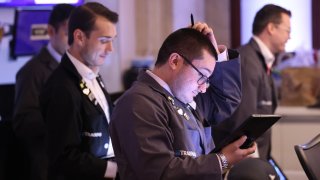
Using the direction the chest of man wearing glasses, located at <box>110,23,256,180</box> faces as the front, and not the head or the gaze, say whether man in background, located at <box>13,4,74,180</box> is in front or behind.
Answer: behind

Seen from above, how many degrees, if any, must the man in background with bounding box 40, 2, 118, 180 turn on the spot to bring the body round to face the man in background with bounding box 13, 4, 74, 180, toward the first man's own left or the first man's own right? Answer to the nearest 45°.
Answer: approximately 135° to the first man's own left

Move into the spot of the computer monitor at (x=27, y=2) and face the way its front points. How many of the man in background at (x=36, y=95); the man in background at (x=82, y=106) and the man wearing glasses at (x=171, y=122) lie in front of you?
3

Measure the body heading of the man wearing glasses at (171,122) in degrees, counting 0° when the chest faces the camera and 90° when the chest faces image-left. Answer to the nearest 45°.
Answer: approximately 315°

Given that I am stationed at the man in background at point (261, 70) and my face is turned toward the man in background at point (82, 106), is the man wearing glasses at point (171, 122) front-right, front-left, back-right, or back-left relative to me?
front-left

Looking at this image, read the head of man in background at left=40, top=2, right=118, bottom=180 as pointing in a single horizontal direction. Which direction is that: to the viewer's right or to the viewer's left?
to the viewer's right

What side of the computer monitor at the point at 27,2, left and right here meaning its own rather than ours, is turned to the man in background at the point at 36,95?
front

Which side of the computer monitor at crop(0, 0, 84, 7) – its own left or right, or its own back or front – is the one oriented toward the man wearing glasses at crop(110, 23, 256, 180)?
front

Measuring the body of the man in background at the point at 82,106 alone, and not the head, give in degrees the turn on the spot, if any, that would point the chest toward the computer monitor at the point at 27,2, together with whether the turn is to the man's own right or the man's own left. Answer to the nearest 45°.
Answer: approximately 135° to the man's own left

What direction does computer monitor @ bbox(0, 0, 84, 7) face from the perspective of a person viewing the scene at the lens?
facing the viewer
